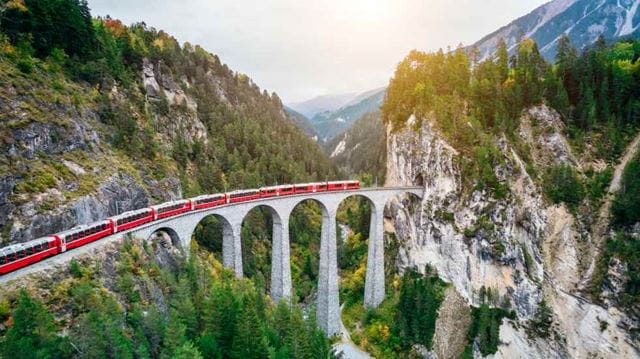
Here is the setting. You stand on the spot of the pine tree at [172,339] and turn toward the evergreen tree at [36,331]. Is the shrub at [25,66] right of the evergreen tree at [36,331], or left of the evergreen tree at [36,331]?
right

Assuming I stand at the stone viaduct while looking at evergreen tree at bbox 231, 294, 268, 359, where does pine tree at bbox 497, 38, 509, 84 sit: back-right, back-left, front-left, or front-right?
back-left
